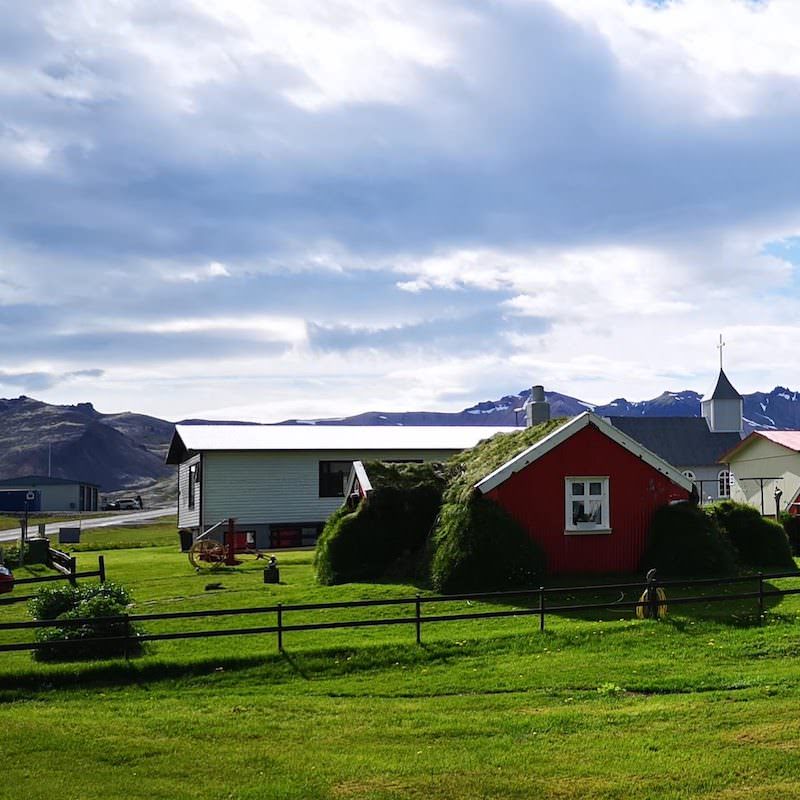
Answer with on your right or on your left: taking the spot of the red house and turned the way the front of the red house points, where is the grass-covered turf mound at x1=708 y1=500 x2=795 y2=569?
on your left

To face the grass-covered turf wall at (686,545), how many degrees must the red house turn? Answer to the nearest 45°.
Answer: approximately 90° to its left

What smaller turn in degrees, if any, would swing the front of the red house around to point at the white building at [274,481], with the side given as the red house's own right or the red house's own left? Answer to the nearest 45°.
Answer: approximately 135° to the red house's own right

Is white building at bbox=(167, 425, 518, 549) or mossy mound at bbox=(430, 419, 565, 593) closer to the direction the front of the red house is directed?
the mossy mound

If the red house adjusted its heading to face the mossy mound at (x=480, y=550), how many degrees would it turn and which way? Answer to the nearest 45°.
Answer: approximately 45° to its right

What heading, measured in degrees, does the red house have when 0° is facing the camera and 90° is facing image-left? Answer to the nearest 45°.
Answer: approximately 0°
